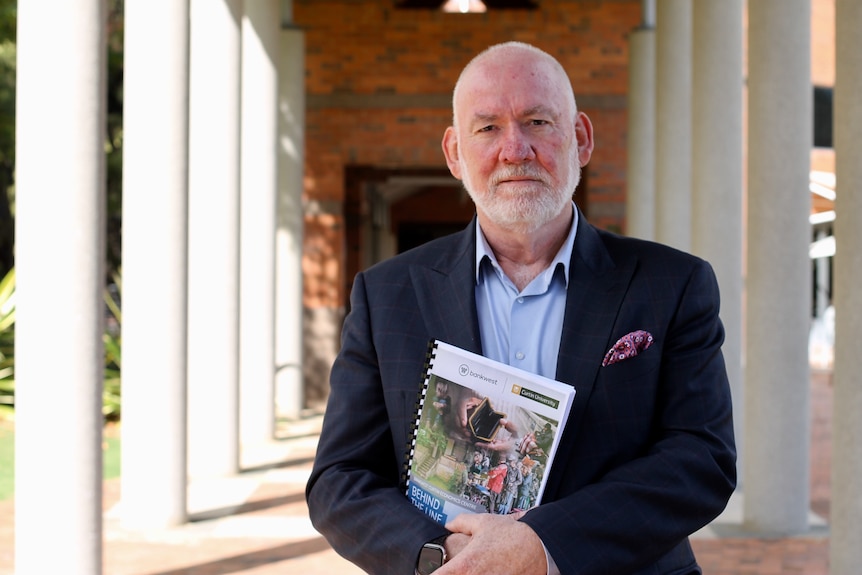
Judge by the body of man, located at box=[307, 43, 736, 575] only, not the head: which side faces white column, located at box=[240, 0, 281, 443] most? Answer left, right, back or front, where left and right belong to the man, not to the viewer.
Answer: back

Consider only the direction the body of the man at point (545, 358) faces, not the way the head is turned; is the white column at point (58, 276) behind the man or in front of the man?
behind

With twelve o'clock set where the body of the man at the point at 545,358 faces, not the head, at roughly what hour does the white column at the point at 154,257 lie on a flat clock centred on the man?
The white column is roughly at 5 o'clock from the man.

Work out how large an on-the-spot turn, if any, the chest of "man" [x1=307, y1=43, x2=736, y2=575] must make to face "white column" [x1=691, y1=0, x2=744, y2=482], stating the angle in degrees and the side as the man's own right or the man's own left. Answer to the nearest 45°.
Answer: approximately 180°

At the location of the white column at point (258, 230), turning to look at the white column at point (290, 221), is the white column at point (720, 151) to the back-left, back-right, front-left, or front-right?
back-right

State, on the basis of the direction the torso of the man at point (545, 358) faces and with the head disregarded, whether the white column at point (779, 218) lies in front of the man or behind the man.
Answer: behind

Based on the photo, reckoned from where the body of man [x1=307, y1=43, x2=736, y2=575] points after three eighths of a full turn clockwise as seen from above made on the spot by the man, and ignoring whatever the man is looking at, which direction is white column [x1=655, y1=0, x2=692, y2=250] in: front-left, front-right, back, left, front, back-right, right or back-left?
front-right

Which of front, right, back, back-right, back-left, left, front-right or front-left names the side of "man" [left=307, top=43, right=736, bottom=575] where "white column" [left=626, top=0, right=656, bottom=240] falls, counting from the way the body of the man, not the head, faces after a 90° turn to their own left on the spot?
left

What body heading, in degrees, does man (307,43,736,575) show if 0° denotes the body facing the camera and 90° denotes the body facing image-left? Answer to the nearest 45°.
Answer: approximately 0°

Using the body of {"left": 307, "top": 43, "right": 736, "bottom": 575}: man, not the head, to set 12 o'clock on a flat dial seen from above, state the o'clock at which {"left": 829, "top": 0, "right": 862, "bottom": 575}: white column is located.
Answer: The white column is roughly at 7 o'clock from the man.
